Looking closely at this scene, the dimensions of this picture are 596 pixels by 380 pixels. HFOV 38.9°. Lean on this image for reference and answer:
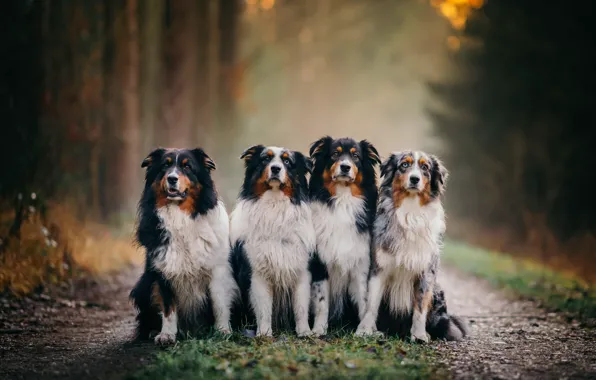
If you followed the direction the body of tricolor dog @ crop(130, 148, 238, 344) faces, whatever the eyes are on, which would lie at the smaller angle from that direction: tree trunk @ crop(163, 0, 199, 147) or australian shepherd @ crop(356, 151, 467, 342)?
the australian shepherd

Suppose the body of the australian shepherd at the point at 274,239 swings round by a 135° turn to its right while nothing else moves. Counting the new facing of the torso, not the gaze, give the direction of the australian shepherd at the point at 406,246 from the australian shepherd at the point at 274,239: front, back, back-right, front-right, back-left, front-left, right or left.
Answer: back-right

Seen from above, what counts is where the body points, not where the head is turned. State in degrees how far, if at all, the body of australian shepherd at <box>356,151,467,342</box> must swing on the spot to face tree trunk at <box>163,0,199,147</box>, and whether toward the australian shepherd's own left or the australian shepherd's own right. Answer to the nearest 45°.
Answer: approximately 135° to the australian shepherd's own right

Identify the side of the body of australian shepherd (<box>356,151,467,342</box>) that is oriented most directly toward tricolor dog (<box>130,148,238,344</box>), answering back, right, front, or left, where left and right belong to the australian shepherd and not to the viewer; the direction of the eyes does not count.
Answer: right

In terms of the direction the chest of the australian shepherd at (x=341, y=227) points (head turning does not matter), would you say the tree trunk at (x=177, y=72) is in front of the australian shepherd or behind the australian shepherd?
behind

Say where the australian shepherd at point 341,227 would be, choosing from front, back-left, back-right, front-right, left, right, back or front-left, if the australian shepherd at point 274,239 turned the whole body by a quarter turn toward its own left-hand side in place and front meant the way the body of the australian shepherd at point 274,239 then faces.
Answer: front

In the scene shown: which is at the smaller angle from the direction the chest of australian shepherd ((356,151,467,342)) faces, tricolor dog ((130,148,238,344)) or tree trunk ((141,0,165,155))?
the tricolor dog

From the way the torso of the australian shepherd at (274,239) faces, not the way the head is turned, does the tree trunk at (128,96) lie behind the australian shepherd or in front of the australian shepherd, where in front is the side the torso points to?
behind

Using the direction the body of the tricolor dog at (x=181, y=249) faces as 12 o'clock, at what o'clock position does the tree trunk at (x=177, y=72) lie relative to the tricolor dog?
The tree trunk is roughly at 6 o'clock from the tricolor dog.

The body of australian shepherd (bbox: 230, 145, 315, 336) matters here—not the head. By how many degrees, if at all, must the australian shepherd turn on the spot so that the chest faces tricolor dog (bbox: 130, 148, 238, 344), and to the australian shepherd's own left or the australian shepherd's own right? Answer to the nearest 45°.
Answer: approximately 90° to the australian shepherd's own right
